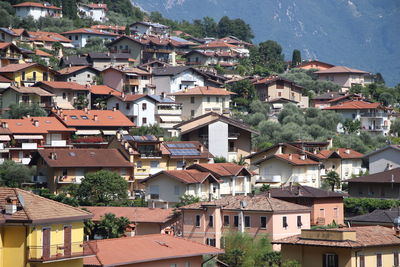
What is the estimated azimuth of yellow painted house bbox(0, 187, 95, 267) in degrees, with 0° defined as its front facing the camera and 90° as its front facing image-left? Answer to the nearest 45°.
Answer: approximately 315°

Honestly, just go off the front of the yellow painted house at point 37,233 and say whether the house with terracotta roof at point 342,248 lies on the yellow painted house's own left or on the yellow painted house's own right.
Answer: on the yellow painted house's own left
